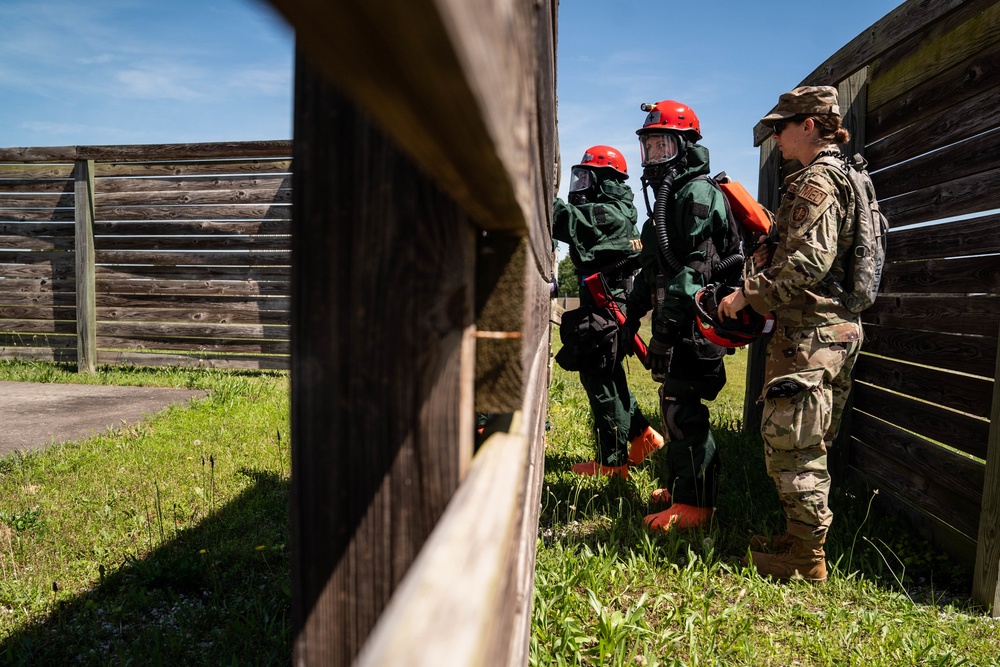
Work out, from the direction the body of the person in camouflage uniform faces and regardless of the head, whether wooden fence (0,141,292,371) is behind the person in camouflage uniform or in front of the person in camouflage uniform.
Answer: in front

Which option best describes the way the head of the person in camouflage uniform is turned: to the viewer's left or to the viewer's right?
to the viewer's left

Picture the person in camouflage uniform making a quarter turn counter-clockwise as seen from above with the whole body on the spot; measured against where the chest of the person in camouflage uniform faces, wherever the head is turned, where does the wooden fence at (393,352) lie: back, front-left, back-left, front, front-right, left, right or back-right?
front

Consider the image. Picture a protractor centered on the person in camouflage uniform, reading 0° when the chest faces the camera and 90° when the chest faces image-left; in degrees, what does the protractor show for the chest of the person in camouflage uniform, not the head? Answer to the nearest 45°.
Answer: approximately 90°

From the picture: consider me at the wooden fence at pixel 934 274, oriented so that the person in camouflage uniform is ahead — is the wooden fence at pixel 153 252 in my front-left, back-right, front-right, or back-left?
front-right

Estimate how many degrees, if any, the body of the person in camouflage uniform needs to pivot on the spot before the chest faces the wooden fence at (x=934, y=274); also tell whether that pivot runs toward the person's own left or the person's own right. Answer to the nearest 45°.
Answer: approximately 135° to the person's own right
